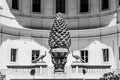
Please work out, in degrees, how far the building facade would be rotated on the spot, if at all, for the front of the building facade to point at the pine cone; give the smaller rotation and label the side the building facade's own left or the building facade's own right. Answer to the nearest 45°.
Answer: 0° — it already faces it

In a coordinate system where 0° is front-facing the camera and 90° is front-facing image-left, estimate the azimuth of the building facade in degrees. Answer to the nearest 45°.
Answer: approximately 0°
